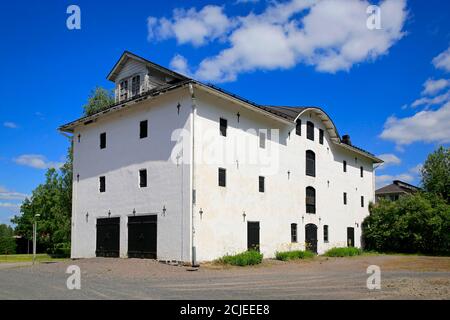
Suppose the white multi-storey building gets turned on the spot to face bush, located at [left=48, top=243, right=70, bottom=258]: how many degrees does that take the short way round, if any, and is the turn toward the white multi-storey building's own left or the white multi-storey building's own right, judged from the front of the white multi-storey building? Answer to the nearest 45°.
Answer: approximately 180°

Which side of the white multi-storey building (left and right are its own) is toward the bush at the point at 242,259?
front

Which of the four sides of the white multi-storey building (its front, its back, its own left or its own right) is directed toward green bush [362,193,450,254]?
left

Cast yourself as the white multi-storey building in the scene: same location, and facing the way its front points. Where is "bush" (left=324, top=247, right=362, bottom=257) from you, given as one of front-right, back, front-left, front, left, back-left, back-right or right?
left

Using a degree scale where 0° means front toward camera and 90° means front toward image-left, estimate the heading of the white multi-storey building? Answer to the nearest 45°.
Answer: approximately 315°
